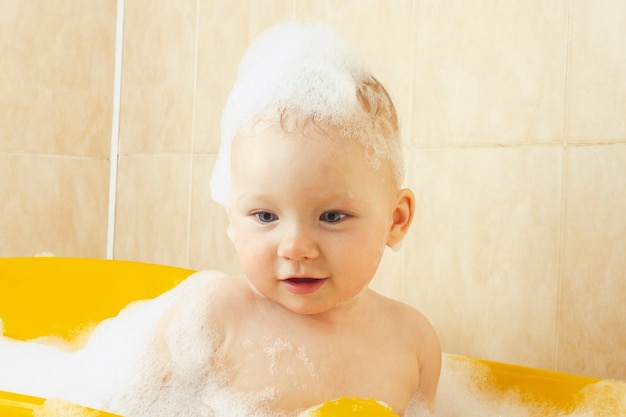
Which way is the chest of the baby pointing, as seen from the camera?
toward the camera

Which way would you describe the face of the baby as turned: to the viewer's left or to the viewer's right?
to the viewer's left
